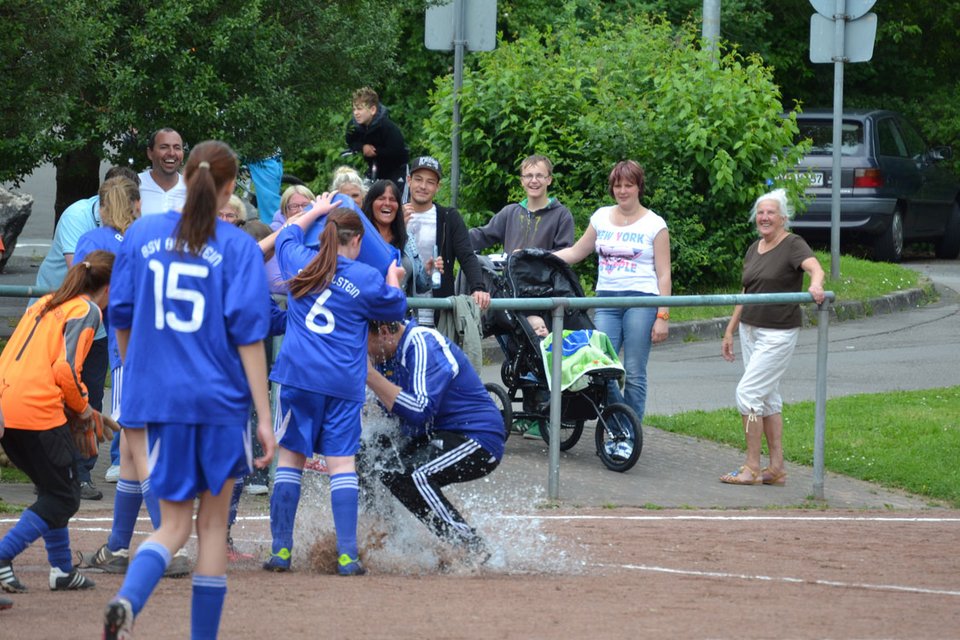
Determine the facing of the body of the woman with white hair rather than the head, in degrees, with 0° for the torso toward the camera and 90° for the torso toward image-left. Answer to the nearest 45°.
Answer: approximately 45°

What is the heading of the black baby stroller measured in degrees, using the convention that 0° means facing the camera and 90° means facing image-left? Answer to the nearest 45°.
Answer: approximately 315°

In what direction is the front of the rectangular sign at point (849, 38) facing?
away from the camera

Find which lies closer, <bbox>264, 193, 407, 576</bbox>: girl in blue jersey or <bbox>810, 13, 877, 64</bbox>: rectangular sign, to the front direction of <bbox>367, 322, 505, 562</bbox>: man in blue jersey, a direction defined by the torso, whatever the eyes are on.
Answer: the girl in blue jersey

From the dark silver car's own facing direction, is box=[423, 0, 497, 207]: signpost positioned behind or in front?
behind

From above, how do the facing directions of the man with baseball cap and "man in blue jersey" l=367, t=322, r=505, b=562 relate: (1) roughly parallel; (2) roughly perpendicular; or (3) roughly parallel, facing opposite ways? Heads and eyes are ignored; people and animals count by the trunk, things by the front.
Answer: roughly perpendicular

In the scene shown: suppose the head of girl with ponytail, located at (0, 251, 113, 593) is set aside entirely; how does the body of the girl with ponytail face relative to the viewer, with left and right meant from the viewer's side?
facing away from the viewer and to the right of the viewer

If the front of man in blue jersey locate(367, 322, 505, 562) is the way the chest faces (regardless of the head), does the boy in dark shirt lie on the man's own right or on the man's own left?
on the man's own right

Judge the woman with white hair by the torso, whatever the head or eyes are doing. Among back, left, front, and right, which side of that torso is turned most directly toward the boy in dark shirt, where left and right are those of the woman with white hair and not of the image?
right
